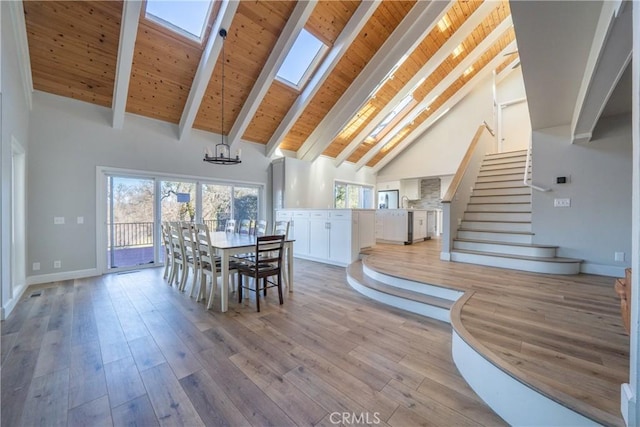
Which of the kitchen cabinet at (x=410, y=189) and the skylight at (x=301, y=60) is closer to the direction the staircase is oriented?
the skylight

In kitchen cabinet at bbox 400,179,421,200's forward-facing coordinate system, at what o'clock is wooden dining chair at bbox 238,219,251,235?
The wooden dining chair is roughly at 1 o'clock from the kitchen cabinet.

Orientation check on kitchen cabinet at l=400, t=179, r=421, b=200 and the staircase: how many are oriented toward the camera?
2

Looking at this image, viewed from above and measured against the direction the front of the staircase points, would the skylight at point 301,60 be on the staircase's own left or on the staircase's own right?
on the staircase's own right

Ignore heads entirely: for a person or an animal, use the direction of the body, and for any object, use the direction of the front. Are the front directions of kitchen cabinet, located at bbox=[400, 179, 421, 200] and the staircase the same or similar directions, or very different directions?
same or similar directions

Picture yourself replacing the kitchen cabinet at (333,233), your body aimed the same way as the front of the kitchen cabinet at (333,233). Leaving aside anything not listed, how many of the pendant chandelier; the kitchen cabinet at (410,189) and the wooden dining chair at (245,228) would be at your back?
1

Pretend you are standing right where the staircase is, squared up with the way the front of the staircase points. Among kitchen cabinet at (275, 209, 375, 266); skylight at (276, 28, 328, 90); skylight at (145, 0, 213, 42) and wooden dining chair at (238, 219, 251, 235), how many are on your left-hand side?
0

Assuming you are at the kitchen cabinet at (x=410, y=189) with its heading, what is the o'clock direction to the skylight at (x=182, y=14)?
The skylight is roughly at 1 o'clock from the kitchen cabinet.

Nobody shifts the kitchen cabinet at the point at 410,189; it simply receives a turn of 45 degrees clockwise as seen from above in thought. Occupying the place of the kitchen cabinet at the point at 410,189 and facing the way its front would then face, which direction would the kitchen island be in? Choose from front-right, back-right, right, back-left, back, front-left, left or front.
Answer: front-left

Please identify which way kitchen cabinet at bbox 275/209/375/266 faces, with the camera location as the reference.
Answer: facing the viewer and to the left of the viewer

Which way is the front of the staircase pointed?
toward the camera

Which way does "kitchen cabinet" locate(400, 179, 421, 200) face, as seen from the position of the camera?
facing the viewer

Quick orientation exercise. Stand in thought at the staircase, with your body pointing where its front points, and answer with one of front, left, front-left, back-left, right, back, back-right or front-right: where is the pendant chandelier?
front-right

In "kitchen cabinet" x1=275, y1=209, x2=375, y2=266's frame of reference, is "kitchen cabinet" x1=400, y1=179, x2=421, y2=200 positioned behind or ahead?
behind

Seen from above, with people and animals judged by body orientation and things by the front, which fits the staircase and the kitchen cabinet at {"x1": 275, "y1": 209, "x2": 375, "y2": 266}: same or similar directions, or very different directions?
same or similar directions

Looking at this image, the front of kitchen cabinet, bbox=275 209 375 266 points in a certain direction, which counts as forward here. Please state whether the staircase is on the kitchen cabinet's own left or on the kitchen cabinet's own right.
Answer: on the kitchen cabinet's own left

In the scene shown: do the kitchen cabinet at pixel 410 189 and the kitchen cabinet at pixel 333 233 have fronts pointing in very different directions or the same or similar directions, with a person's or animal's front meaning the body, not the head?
same or similar directions
